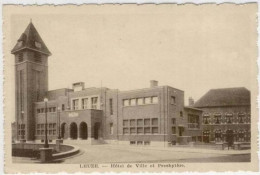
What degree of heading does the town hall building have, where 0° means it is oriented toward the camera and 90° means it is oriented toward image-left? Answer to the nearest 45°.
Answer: approximately 45°
